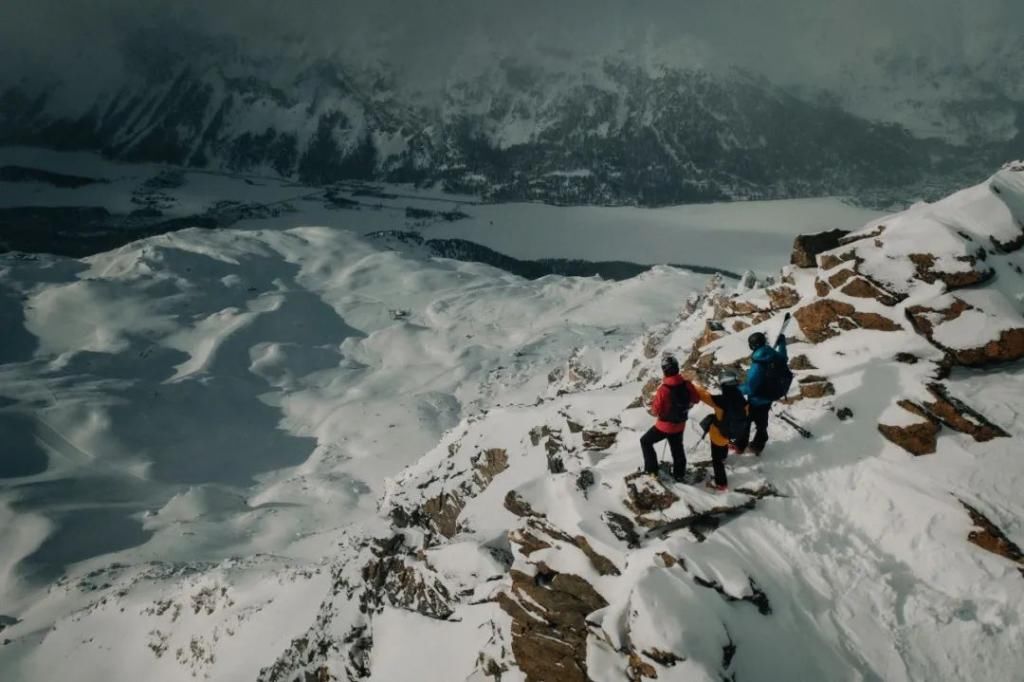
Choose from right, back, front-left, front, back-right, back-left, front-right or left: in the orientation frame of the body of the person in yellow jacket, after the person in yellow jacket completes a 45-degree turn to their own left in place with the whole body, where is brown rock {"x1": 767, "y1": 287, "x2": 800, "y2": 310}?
right

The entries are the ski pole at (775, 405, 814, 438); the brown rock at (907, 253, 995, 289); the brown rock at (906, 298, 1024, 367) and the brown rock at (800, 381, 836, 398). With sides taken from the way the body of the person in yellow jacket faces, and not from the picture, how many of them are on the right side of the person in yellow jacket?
4

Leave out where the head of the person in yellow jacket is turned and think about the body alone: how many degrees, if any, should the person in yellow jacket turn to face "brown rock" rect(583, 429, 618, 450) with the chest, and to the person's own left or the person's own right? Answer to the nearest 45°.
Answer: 0° — they already face it

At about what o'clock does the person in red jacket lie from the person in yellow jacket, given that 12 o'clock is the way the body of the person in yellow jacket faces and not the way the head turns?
The person in red jacket is roughly at 10 o'clock from the person in yellow jacket.

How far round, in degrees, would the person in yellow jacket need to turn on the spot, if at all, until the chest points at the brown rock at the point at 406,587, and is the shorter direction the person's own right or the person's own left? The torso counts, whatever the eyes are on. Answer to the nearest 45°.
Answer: approximately 45° to the person's own left

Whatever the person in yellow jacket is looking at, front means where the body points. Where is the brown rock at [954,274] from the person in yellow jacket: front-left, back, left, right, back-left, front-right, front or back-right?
right

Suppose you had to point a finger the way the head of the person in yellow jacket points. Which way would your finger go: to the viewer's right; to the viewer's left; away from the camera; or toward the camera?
away from the camera

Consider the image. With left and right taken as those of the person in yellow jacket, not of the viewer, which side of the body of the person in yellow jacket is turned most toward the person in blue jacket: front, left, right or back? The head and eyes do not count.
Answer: right

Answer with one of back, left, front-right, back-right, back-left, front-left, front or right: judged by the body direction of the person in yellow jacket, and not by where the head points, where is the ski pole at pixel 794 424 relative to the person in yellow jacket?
right

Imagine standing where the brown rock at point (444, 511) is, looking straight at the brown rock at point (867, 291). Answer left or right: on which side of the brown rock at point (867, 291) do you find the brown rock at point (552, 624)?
right

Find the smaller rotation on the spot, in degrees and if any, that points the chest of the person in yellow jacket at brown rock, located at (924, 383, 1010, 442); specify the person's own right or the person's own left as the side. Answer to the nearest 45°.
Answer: approximately 90° to the person's own right

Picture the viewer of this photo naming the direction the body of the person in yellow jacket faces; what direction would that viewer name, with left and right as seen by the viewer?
facing away from the viewer and to the left of the viewer

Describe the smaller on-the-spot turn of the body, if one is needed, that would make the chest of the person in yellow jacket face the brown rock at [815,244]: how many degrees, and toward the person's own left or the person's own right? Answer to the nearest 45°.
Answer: approximately 45° to the person's own right

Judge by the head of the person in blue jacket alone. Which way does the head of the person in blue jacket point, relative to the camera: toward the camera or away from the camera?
away from the camera
